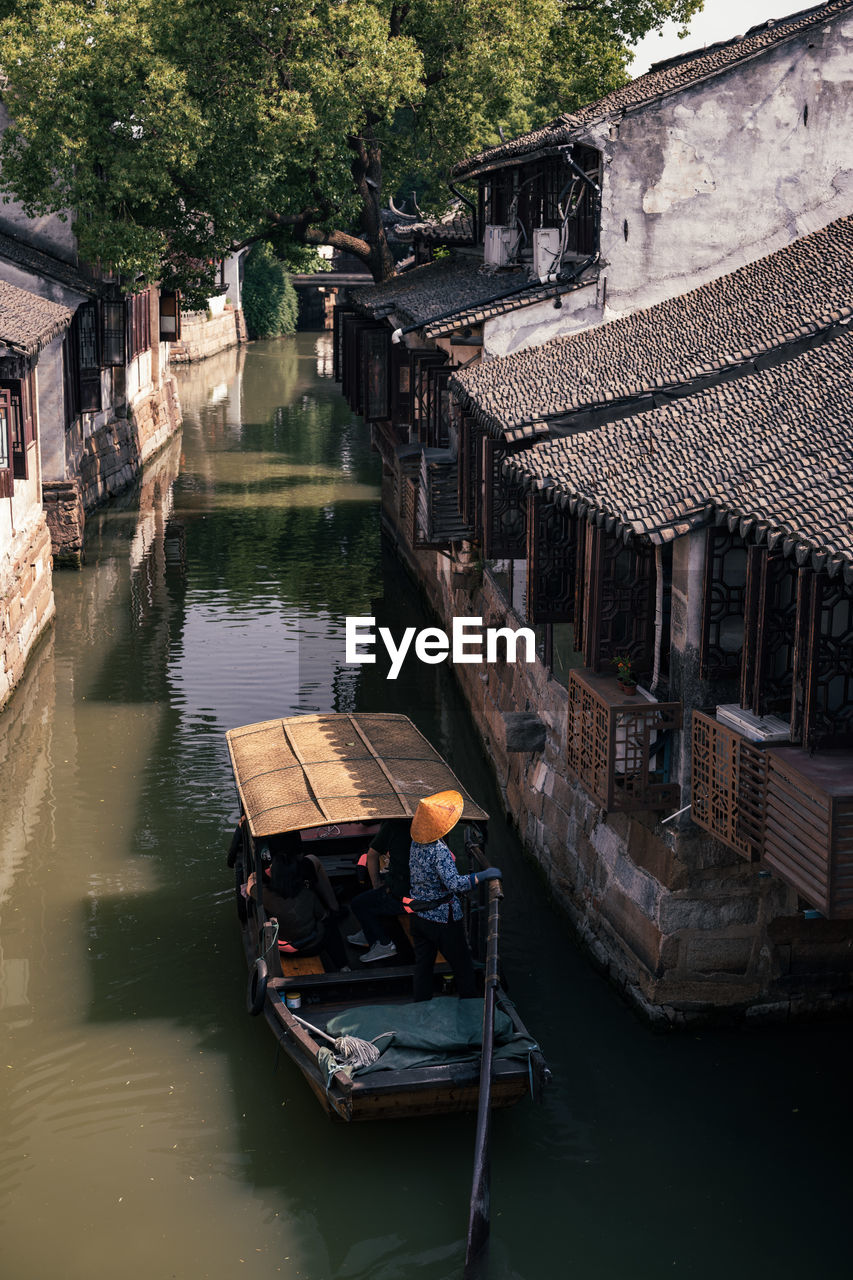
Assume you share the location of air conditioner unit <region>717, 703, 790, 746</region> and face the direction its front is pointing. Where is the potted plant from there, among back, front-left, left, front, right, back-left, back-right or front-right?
right

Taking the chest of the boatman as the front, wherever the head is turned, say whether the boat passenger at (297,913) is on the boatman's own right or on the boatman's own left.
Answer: on the boatman's own left

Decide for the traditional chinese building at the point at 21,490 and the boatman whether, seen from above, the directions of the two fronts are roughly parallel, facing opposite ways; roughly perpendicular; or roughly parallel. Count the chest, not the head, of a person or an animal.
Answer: roughly perpendicular

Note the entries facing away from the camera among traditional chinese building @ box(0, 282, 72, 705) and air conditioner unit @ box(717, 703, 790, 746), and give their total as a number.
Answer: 0

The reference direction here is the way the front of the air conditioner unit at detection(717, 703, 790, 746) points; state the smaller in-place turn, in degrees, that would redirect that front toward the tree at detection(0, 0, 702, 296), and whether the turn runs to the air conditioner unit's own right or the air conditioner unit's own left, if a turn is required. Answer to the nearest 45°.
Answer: approximately 90° to the air conditioner unit's own right

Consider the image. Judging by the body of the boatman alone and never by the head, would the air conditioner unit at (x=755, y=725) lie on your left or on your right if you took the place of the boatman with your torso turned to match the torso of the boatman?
on your right

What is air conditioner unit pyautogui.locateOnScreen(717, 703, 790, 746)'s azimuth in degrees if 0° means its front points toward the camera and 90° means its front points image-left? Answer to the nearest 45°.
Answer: approximately 45°

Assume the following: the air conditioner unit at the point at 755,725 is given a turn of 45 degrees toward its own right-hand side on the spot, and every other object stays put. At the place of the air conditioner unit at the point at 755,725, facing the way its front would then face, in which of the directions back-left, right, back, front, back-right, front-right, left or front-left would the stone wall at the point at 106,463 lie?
front-right

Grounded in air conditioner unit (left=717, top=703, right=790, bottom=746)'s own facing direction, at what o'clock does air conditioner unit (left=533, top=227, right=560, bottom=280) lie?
air conditioner unit (left=533, top=227, right=560, bottom=280) is roughly at 4 o'clock from air conditioner unit (left=717, top=703, right=790, bottom=746).

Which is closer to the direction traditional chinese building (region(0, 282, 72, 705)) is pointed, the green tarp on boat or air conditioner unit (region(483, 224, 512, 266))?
the green tarp on boat

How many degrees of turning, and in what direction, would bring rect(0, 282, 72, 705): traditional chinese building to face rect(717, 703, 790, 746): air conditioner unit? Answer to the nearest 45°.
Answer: approximately 45° to its right

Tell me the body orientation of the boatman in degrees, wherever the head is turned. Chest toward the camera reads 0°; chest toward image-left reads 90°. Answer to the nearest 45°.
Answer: approximately 225°

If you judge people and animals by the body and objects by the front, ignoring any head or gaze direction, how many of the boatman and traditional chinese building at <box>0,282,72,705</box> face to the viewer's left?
0

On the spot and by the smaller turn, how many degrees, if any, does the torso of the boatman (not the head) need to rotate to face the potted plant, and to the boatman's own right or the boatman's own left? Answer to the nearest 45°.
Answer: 0° — they already face it

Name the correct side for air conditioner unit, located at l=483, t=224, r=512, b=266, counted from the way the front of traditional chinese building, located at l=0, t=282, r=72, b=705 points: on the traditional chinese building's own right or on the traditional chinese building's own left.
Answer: on the traditional chinese building's own left

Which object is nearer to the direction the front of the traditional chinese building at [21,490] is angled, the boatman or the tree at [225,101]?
the boatman

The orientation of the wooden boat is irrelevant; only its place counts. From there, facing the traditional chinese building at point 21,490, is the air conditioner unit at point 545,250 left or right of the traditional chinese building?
right

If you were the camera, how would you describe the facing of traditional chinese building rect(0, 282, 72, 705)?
facing the viewer and to the right of the viewer
